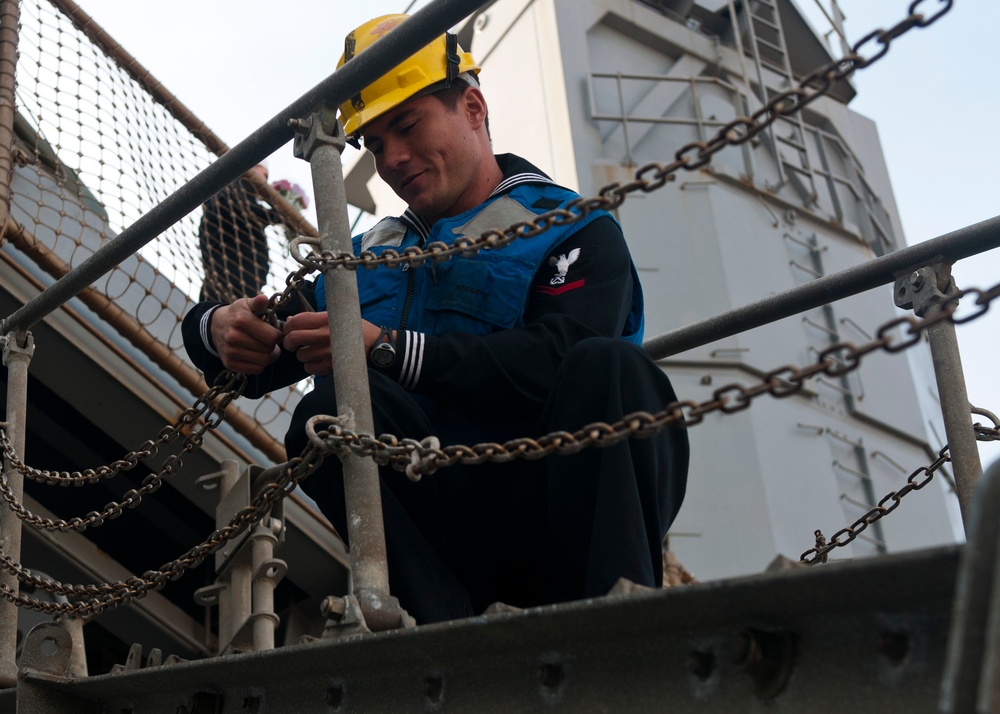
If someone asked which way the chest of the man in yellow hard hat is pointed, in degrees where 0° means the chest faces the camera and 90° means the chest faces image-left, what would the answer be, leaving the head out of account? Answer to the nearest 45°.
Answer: approximately 45°
